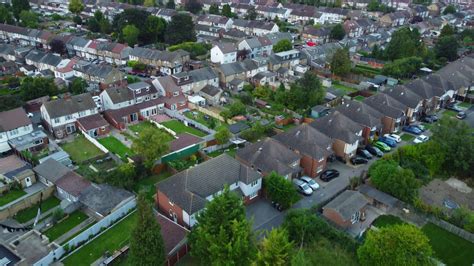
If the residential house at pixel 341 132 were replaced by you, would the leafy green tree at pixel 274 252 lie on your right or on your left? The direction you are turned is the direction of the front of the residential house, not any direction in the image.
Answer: on your right

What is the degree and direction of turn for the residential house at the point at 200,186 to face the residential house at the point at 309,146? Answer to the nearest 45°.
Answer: approximately 90° to its left

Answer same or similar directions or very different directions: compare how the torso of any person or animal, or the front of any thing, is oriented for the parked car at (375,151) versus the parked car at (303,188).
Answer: same or similar directions

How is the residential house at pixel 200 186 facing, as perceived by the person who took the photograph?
facing the viewer and to the right of the viewer

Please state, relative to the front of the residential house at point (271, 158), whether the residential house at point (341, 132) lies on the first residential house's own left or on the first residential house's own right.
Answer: on the first residential house's own left

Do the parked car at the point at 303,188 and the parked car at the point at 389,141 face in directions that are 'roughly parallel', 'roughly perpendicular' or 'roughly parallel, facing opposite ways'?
roughly parallel

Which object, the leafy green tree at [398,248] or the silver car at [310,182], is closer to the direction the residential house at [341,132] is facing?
the leafy green tree
